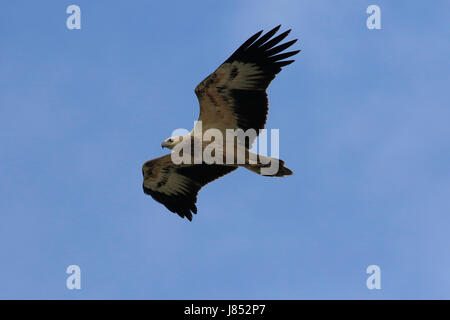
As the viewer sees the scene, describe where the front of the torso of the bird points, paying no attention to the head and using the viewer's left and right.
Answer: facing to the left of the viewer
